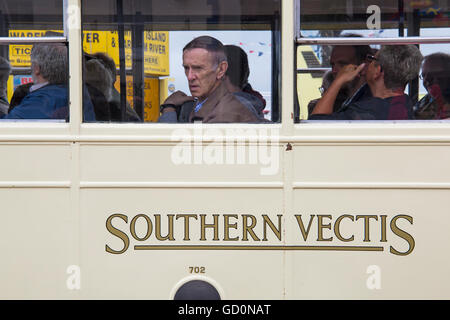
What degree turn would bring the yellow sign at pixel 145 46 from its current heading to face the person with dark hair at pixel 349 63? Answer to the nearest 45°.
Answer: approximately 90° to its left

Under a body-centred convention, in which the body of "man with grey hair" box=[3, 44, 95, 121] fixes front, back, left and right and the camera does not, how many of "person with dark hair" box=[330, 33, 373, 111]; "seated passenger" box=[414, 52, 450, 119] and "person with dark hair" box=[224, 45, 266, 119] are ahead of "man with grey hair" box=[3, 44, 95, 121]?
0

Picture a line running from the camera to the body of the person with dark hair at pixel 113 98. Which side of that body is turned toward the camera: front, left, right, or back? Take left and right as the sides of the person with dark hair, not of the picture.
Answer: left

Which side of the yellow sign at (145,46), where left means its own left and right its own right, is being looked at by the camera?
front

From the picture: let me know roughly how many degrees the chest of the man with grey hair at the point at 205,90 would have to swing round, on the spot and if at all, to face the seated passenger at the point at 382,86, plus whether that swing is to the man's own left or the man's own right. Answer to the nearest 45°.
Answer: approximately 135° to the man's own left

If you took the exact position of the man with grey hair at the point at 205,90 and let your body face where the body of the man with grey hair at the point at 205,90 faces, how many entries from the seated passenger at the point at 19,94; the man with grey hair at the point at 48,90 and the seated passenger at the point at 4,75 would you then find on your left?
0

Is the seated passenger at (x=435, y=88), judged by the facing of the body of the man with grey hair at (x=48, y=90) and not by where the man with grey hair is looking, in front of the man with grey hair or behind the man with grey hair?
behind

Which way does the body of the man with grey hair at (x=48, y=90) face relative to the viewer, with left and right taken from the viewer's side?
facing away from the viewer and to the left of the viewer

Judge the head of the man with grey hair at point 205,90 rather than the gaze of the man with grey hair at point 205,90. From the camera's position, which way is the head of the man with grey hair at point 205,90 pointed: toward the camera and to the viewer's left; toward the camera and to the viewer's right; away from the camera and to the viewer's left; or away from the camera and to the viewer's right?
toward the camera and to the viewer's left

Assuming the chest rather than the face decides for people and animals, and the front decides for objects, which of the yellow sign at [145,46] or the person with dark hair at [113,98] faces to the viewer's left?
the person with dark hair

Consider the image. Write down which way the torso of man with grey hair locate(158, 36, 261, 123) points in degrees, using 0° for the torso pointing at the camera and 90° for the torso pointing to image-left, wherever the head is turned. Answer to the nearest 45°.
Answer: approximately 45°

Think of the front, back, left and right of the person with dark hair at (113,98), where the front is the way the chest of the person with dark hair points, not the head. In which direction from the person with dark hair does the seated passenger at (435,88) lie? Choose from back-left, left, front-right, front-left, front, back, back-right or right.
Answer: back
